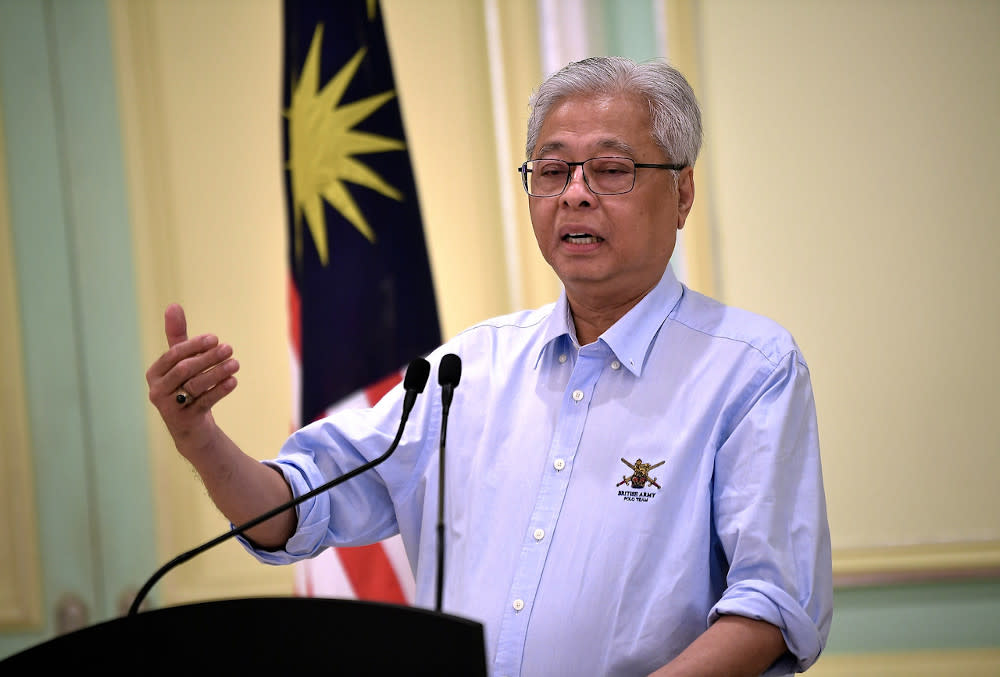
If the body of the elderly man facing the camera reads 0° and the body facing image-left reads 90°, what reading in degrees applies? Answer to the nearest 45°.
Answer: approximately 45°

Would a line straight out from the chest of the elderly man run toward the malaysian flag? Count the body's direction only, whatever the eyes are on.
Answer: no

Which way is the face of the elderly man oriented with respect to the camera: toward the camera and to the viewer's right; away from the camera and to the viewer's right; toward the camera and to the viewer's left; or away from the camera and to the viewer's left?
toward the camera and to the viewer's left
